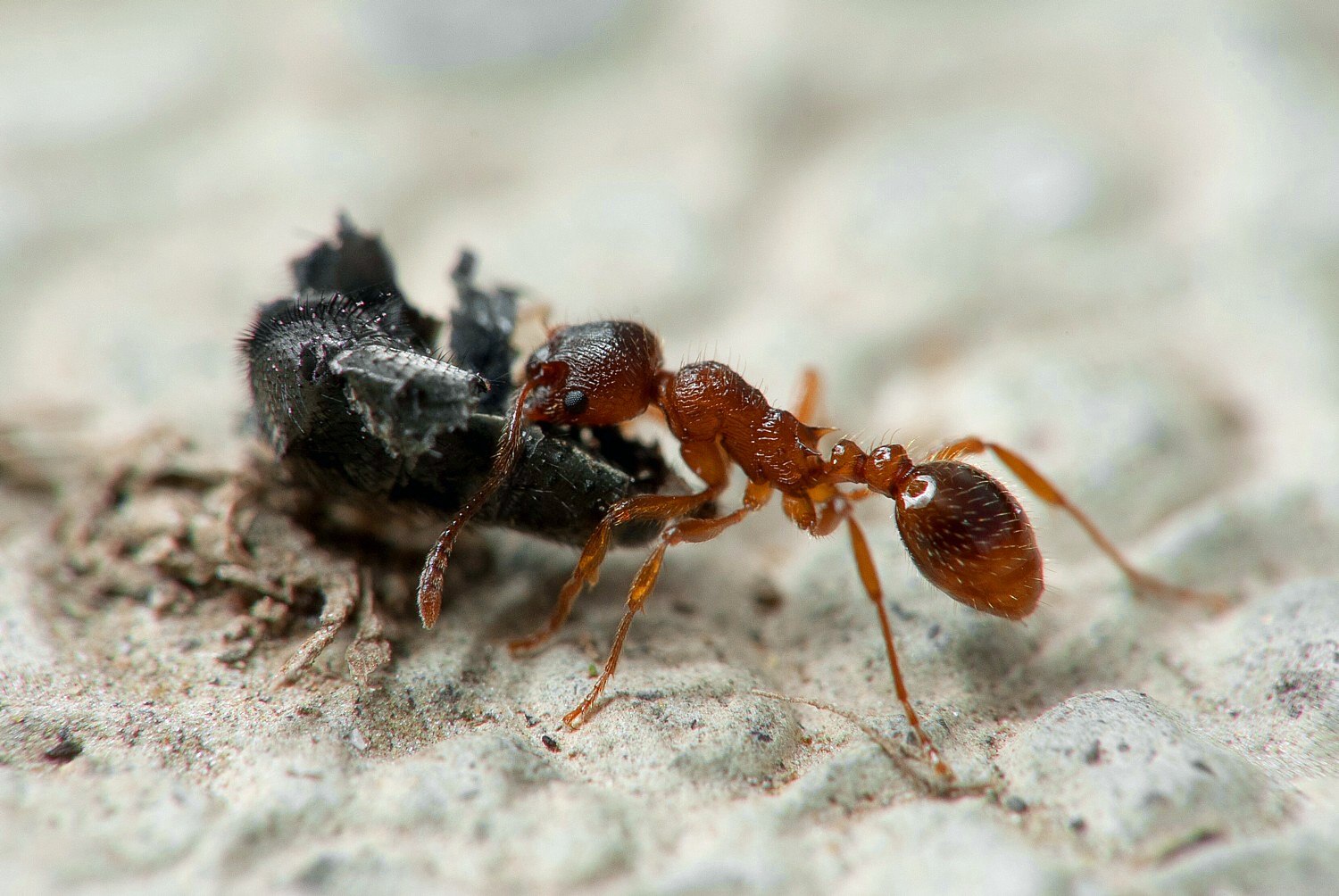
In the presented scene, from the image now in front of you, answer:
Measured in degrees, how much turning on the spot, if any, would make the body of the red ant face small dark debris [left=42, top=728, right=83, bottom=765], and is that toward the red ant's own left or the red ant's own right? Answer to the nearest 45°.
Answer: approximately 45° to the red ant's own left

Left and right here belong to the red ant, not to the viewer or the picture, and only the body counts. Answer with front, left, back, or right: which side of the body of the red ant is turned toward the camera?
left
